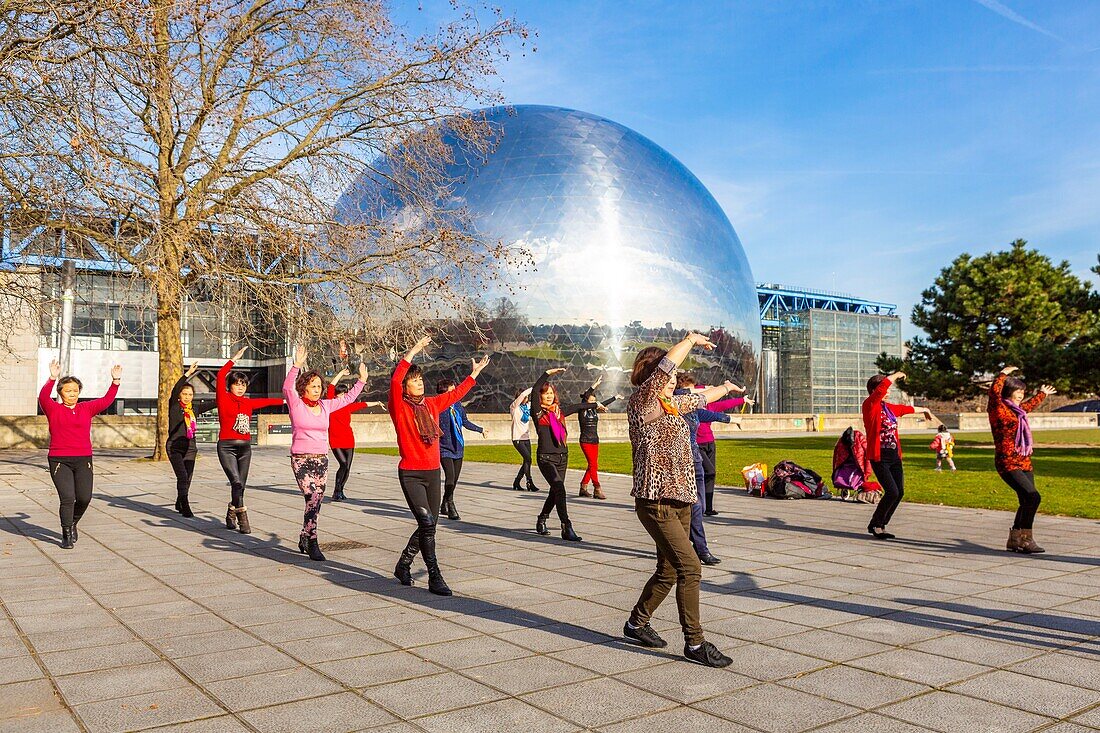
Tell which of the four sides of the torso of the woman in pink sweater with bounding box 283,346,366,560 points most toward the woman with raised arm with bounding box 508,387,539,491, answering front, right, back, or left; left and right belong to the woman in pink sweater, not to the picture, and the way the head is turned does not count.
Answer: left

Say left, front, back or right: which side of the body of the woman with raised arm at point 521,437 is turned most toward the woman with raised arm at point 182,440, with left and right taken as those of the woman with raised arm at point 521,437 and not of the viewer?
right

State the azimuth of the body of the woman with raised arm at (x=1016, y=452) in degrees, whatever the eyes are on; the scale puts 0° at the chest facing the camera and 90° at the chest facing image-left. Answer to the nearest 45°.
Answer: approximately 315°

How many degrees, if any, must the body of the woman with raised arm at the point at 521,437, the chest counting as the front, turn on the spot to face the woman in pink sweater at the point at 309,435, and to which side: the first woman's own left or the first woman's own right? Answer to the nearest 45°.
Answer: approximately 45° to the first woman's own right

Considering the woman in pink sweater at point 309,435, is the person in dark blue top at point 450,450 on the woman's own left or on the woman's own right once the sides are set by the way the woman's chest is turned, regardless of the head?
on the woman's own left

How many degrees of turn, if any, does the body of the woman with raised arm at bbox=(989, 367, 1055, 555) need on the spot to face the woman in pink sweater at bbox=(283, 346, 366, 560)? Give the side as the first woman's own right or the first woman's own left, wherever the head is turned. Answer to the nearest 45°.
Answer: approximately 90° to the first woman's own right

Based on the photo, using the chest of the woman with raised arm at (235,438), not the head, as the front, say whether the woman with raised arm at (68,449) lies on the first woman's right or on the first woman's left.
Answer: on the first woman's right

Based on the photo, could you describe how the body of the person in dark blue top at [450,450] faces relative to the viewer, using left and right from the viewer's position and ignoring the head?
facing the viewer and to the right of the viewer
